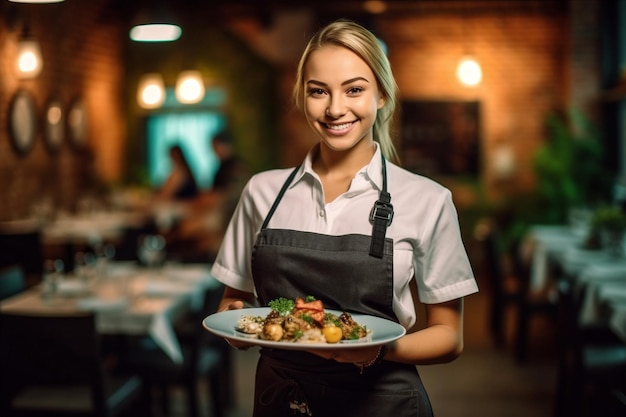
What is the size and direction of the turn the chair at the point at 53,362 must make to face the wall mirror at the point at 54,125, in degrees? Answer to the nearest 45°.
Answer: approximately 45° to its left

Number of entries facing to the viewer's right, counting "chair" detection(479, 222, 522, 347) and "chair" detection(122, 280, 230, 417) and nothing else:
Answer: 1

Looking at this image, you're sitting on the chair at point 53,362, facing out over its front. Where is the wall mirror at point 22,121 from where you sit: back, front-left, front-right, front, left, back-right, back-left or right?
front-left

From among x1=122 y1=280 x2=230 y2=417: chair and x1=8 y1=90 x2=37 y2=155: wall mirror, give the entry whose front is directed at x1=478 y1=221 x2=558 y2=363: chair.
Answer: the wall mirror

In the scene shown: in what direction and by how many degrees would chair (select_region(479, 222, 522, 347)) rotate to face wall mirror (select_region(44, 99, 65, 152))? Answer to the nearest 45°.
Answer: approximately 180°

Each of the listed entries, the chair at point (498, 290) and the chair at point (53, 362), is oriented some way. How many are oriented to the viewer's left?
0

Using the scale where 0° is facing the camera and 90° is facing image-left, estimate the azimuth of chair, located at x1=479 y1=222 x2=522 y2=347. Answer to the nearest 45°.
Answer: approximately 270°

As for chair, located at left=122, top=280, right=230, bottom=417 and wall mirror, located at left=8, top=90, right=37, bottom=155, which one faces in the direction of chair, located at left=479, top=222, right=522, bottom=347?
the wall mirror

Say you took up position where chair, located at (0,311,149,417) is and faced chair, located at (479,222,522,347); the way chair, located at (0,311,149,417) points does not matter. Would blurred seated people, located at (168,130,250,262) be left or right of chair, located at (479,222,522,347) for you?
left

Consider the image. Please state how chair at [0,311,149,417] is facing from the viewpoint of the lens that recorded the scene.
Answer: facing away from the viewer and to the right of the viewer

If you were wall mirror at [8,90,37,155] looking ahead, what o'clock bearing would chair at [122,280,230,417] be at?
The chair is roughly at 1 o'clock from the wall mirror.

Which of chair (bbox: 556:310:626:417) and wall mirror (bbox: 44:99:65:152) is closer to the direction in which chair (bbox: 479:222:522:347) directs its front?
the chair

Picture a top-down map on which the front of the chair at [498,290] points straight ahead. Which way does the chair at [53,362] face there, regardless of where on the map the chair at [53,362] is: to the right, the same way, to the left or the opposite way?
to the left
